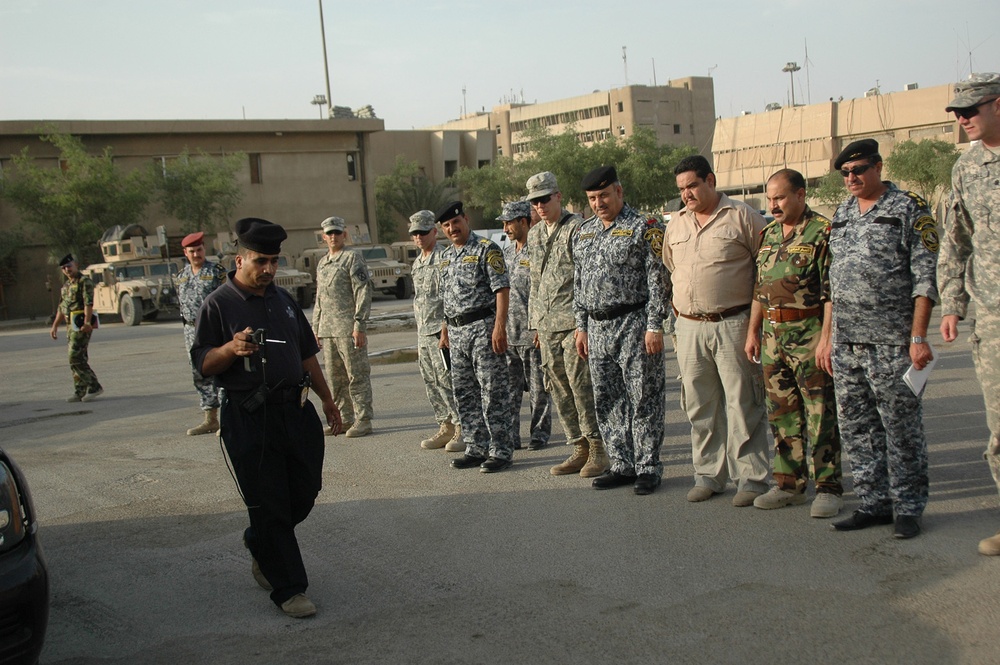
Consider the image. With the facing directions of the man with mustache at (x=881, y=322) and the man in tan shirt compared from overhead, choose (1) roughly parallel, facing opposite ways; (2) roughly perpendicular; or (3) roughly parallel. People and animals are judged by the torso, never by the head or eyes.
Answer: roughly parallel

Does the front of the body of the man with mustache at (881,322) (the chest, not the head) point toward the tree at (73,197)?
no

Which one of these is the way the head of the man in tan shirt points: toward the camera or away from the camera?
toward the camera

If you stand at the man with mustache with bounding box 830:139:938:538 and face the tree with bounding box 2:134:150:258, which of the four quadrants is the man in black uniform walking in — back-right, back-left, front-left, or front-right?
front-left

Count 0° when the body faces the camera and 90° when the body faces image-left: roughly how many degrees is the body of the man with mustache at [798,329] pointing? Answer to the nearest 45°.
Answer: approximately 45°

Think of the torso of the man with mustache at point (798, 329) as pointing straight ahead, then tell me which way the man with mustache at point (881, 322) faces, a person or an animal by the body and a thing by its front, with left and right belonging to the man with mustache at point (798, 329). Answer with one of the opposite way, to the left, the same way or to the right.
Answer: the same way

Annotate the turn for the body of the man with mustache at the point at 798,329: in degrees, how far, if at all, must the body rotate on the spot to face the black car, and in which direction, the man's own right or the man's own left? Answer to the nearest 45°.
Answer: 0° — they already face it

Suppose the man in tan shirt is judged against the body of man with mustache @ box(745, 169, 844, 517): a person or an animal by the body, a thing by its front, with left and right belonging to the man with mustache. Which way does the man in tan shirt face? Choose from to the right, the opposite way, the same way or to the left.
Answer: the same way

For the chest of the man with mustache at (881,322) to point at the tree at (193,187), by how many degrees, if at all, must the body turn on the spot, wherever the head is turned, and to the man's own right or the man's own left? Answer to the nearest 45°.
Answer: approximately 90° to the man's own right

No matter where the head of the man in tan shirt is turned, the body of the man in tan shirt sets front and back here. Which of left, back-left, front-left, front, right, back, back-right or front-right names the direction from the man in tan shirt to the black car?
front

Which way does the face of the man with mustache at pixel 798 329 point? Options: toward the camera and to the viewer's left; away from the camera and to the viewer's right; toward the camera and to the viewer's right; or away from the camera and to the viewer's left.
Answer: toward the camera and to the viewer's left

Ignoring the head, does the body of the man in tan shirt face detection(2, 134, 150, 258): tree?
no

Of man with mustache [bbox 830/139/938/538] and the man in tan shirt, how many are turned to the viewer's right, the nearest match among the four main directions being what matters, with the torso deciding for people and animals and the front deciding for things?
0

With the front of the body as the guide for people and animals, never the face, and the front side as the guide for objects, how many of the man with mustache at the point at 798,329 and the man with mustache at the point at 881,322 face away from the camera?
0

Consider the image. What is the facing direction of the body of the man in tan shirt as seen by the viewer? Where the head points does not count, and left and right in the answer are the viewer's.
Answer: facing the viewer and to the left of the viewer

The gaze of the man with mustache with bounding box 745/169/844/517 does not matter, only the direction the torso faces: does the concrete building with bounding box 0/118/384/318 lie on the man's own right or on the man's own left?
on the man's own right

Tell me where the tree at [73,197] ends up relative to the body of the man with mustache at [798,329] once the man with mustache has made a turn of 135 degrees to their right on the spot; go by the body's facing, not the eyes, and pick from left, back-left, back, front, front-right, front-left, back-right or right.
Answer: front-left

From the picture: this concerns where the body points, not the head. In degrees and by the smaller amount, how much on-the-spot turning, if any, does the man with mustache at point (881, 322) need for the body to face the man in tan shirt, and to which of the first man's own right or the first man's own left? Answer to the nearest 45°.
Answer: approximately 90° to the first man's own right

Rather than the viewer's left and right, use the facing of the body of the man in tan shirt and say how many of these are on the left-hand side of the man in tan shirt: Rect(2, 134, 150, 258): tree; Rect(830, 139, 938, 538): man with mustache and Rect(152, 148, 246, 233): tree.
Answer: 1

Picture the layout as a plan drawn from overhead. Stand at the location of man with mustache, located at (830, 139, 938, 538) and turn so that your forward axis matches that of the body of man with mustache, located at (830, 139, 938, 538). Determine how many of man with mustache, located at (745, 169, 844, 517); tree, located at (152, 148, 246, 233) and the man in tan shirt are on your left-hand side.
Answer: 0

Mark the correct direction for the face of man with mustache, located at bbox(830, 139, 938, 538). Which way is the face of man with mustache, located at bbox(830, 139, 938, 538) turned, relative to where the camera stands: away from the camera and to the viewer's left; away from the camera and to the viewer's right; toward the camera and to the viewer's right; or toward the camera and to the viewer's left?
toward the camera and to the viewer's left
